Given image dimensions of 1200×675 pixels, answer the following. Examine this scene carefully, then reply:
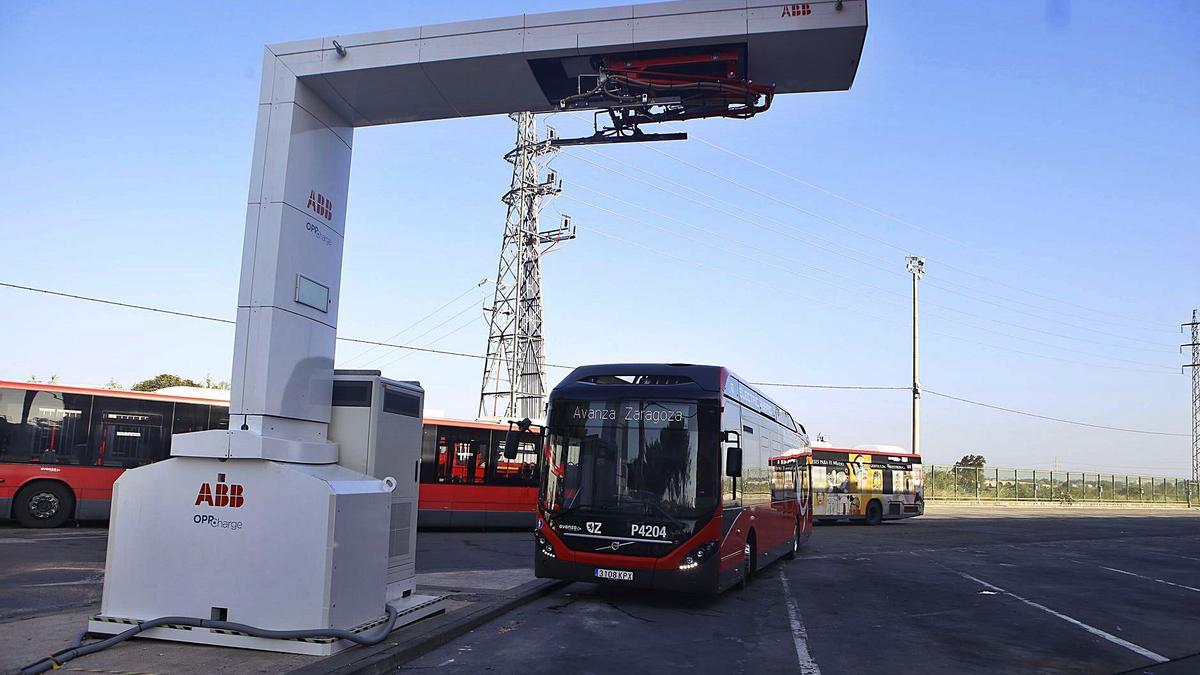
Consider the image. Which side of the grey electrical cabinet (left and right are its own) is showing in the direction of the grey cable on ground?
right

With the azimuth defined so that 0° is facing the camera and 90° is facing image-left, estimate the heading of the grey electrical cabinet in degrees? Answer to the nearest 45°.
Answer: approximately 315°

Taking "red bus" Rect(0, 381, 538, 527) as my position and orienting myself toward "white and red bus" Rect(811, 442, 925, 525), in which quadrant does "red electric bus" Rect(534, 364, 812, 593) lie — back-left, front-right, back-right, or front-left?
front-right

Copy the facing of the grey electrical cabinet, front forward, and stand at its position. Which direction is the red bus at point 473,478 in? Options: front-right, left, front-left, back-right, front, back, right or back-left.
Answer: back-left

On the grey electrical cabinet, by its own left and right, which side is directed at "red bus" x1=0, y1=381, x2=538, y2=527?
back

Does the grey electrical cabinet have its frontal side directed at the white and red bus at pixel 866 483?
no

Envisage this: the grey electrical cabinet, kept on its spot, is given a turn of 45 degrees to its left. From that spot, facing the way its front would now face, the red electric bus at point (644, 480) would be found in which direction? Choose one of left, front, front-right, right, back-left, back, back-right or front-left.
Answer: front-left
